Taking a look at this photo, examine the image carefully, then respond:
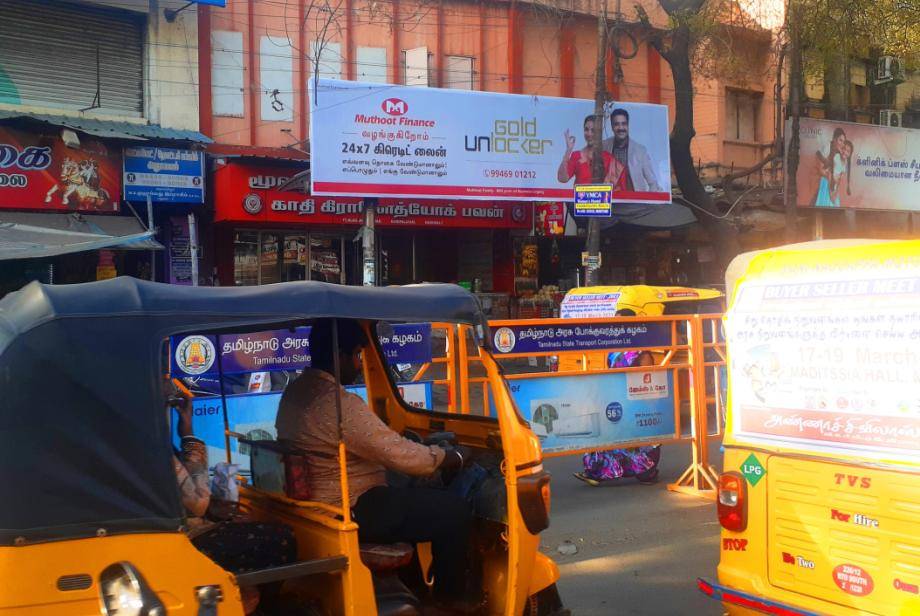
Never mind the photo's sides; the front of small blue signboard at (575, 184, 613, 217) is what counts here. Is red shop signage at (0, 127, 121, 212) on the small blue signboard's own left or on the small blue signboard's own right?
on the small blue signboard's own right

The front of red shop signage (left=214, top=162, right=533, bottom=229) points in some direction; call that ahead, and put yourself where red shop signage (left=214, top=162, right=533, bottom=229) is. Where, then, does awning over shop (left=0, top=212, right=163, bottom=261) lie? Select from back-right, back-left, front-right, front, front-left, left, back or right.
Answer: front-right

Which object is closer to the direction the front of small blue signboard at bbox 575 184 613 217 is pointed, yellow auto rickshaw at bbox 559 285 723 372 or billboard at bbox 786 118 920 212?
the yellow auto rickshaw

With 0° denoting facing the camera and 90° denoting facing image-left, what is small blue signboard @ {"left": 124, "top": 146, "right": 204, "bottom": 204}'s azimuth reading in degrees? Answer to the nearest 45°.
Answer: approximately 0°

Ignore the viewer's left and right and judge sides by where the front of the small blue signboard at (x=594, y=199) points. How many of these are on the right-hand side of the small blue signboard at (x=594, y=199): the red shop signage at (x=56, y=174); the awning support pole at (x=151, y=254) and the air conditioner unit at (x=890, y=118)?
2

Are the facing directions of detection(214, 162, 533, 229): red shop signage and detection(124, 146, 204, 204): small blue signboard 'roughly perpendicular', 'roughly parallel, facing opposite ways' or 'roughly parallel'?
roughly parallel

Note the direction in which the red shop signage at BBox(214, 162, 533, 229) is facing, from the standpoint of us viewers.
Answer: facing the viewer

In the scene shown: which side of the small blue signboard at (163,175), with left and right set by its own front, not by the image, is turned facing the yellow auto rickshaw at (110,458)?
front

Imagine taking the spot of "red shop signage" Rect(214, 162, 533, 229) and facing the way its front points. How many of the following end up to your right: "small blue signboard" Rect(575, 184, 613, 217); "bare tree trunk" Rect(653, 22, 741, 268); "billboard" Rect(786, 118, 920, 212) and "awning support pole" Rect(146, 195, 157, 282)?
1

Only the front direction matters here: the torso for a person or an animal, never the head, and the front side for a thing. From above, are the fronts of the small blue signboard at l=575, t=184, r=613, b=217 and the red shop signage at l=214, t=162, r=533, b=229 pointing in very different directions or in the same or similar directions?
same or similar directions

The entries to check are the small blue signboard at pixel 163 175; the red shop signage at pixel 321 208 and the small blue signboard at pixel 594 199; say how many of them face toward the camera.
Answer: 3

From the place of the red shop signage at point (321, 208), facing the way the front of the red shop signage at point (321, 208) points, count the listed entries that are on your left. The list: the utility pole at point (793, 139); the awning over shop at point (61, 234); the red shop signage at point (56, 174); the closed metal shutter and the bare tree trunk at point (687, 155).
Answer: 2

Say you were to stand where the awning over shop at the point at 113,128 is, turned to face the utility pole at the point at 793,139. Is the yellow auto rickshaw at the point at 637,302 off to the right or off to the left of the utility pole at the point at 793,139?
right

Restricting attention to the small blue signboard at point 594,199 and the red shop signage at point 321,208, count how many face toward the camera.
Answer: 2

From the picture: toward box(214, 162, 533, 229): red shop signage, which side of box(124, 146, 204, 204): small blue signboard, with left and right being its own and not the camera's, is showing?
left

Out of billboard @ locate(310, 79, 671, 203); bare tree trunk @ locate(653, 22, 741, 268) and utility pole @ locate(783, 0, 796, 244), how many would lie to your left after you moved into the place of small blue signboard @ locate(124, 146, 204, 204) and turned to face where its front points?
3

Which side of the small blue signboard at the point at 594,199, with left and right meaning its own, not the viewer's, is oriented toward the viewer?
front

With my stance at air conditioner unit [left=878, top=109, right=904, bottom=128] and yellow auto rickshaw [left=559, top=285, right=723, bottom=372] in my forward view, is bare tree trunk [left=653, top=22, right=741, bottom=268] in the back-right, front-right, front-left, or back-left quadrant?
front-right

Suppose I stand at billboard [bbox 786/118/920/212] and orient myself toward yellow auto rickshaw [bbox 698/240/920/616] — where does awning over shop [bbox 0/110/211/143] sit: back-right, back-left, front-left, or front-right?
front-right
